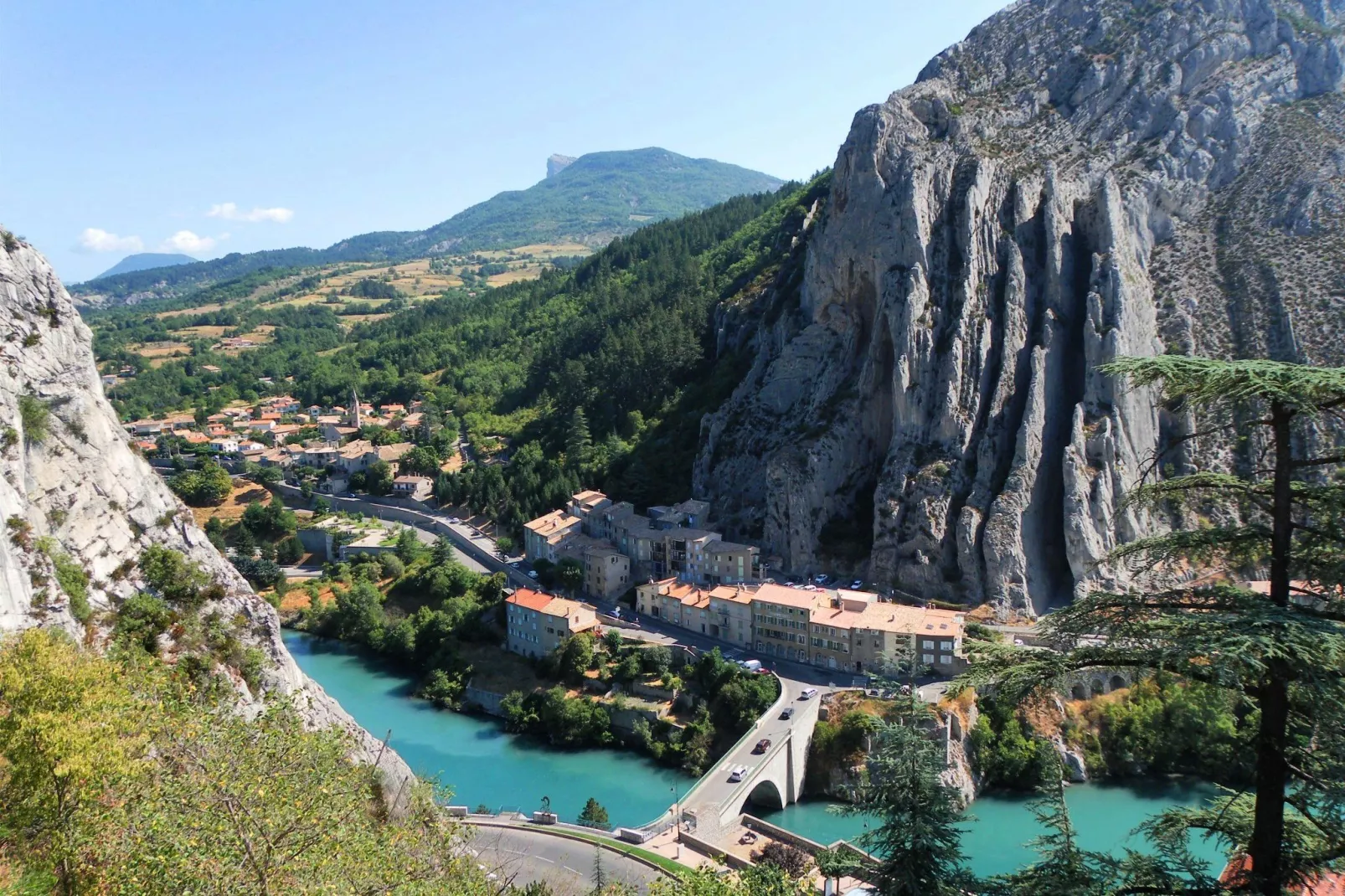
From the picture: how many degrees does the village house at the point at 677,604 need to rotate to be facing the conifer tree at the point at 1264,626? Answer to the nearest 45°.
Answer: approximately 45° to its left

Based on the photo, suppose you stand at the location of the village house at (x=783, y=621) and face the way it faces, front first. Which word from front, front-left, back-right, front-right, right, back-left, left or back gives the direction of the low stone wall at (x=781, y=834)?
front-left

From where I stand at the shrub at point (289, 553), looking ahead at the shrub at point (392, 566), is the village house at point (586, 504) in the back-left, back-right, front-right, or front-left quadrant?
front-left

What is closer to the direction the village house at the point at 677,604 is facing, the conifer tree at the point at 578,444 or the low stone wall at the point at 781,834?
the low stone wall

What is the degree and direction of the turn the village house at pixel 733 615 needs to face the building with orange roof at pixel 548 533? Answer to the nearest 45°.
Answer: approximately 90° to its right

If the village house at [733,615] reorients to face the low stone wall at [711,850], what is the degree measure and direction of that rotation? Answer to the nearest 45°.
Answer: approximately 45° to its left

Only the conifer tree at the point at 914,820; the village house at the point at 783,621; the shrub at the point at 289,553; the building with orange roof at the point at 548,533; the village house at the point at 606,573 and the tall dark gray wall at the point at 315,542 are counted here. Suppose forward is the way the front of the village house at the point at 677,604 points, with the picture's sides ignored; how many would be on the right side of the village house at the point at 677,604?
4

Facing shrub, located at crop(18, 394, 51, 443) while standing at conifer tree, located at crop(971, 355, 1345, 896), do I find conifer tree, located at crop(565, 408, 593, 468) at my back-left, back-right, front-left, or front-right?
front-right

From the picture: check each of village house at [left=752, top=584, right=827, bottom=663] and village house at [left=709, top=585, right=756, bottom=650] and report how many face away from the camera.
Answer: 0

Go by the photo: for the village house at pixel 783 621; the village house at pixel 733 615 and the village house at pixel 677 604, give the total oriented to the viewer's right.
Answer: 0

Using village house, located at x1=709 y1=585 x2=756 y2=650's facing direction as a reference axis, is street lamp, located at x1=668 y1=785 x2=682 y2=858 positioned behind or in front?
in front

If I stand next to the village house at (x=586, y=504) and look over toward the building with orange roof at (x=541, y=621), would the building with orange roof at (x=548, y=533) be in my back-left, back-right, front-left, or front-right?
front-right

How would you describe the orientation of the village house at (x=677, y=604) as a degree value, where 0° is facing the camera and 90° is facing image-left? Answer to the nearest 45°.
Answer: approximately 45°

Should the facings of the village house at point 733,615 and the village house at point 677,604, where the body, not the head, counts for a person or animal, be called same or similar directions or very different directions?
same or similar directions

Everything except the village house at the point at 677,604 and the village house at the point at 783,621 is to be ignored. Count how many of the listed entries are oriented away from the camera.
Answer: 0

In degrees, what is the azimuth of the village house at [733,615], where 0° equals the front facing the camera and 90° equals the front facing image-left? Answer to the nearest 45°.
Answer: approximately 45°

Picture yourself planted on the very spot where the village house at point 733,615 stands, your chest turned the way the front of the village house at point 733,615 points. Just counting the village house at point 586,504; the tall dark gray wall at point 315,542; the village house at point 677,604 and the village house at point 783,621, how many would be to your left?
1

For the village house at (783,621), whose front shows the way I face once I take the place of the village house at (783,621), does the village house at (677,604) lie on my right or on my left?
on my right
